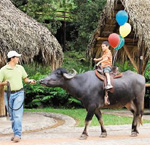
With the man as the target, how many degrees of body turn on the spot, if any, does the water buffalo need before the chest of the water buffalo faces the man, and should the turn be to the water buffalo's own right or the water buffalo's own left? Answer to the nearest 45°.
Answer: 0° — it already faces them

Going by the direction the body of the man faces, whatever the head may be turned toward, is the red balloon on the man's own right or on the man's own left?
on the man's own left

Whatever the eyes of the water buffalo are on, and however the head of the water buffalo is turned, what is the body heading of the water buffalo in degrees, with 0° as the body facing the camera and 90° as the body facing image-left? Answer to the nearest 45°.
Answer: approximately 90°
